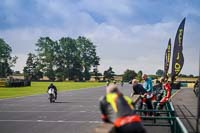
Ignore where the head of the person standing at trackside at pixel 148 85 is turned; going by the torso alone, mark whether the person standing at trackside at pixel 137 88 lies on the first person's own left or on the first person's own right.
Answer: on the first person's own left

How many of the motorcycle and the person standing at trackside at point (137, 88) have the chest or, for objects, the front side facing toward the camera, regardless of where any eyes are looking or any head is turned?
1

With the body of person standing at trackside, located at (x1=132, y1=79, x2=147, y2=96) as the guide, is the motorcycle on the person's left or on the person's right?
on the person's right

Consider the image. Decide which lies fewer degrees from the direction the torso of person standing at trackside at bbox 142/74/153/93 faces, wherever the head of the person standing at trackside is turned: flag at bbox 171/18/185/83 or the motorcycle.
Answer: the motorcycle

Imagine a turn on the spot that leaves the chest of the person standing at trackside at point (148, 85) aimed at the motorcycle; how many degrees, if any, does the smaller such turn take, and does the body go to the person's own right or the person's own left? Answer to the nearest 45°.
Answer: approximately 45° to the person's own right

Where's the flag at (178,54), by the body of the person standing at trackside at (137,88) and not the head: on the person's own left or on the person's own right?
on the person's own right

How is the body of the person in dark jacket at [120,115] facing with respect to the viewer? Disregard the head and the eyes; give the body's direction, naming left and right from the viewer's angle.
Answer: facing away from the viewer and to the left of the viewer

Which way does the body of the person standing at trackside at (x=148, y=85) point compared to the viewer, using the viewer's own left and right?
facing to the left of the viewer

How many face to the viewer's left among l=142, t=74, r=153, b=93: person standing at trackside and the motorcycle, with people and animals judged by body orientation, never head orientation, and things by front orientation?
1

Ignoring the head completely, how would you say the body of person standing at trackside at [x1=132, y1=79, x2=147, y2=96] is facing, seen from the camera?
to the viewer's left

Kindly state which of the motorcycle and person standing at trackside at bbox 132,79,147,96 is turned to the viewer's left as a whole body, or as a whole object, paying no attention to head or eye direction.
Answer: the person standing at trackside
